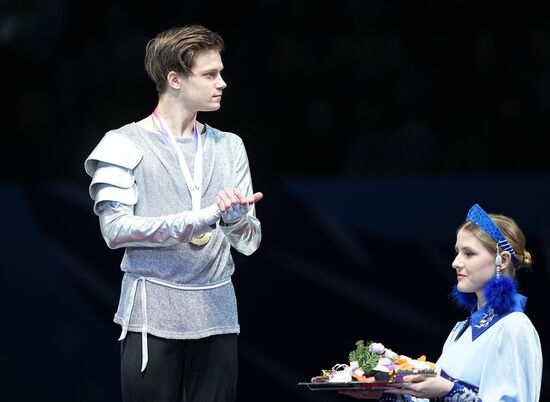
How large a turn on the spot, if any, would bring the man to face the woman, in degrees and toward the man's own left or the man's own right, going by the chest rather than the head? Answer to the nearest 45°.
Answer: approximately 45° to the man's own left

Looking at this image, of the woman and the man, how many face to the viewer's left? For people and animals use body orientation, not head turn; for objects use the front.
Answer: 1

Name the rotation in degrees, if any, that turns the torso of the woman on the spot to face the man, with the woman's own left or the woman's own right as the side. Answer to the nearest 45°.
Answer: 0° — they already face them

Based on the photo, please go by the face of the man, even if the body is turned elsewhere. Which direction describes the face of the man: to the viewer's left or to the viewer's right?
to the viewer's right

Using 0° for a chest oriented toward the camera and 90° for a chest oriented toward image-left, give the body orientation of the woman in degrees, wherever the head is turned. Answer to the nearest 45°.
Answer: approximately 90°
